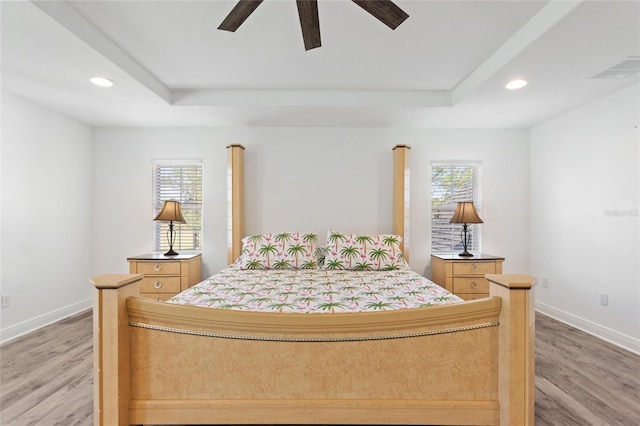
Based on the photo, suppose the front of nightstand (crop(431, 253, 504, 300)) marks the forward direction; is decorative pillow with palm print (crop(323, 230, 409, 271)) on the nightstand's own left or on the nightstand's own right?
on the nightstand's own right

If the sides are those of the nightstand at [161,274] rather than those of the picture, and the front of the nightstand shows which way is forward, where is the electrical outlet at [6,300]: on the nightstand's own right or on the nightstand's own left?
on the nightstand's own right

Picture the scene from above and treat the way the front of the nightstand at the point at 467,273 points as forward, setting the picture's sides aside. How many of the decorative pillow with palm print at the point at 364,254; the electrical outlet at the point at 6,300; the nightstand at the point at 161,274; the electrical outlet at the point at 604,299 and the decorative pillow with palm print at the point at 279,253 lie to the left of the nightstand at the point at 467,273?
1

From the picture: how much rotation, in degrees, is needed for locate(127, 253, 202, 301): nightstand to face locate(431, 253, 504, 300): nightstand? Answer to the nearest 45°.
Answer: approximately 45° to its left

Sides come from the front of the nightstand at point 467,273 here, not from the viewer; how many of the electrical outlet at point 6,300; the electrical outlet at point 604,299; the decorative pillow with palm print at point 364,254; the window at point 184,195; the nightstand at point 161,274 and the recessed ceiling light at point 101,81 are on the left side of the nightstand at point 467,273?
1

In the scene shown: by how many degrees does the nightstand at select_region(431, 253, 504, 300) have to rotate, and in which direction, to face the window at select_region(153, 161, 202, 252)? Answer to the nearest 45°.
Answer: approximately 90° to its right

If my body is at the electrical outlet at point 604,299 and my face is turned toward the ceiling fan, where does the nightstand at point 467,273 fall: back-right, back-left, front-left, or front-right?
front-right

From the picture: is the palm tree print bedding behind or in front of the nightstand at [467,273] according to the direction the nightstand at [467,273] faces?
in front

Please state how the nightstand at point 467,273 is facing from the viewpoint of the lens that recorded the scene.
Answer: facing the viewer

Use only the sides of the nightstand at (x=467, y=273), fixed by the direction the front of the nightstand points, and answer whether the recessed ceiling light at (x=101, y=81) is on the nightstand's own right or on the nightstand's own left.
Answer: on the nightstand's own right

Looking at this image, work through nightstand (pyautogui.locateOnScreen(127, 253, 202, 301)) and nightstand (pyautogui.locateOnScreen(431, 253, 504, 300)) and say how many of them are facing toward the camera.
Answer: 2

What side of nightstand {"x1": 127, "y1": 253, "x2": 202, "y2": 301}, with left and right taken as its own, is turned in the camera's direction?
front
